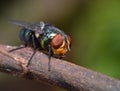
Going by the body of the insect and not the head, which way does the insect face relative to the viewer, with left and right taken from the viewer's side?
facing the viewer and to the right of the viewer
